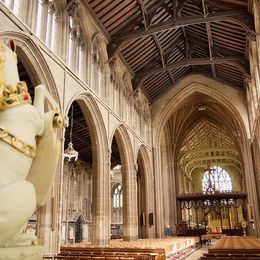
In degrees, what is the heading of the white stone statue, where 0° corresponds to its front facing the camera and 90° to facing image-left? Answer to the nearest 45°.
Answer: approximately 270°
